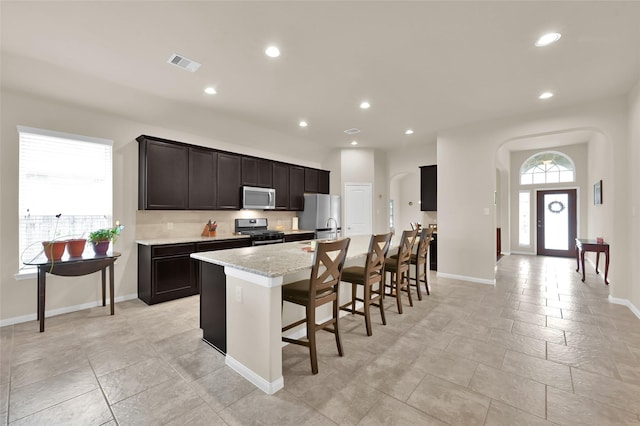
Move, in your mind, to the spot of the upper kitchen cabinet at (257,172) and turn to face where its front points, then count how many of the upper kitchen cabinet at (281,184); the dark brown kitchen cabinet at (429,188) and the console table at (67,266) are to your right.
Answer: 1

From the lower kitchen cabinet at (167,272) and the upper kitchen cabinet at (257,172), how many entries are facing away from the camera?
0

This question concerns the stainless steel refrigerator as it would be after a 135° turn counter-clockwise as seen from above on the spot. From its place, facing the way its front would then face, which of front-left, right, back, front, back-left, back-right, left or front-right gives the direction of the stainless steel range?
back-left

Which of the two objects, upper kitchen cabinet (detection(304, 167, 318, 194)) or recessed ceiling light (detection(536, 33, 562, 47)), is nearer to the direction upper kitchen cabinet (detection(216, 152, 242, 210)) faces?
the recessed ceiling light

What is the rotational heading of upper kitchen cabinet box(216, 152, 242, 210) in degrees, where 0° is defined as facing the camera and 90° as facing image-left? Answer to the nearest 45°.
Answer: approximately 315°

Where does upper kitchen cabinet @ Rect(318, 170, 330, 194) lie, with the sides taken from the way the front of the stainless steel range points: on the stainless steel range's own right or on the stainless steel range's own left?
on the stainless steel range's own left

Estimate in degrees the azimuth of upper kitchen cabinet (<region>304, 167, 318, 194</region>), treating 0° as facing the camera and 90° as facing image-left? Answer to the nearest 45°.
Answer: approximately 315°
